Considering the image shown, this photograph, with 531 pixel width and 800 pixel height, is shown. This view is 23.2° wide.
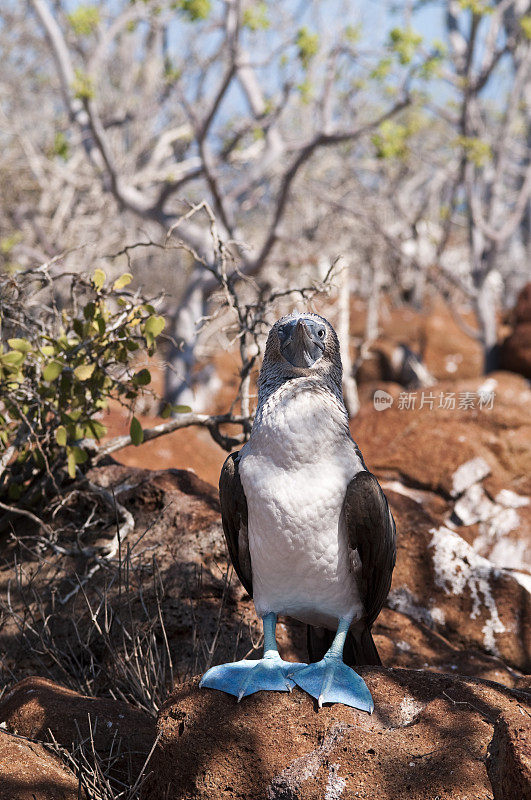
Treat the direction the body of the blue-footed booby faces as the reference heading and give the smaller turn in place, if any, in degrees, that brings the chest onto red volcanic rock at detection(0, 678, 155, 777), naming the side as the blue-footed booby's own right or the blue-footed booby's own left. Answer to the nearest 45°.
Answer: approximately 90° to the blue-footed booby's own right

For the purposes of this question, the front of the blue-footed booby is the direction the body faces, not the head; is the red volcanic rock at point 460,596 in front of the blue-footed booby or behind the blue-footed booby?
behind

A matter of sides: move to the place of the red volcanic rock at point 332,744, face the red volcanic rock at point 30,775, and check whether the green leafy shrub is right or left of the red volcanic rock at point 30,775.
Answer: right

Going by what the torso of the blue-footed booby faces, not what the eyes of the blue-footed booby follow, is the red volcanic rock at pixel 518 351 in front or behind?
behind

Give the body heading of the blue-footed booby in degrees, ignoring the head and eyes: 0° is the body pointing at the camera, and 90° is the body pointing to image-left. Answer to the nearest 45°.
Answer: approximately 0°
